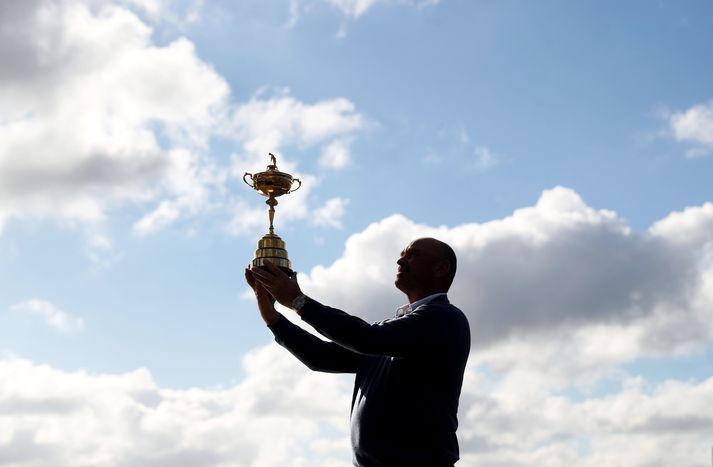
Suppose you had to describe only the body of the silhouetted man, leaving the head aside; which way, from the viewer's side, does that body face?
to the viewer's left

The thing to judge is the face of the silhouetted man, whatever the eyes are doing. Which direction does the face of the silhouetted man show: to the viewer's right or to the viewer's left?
to the viewer's left
